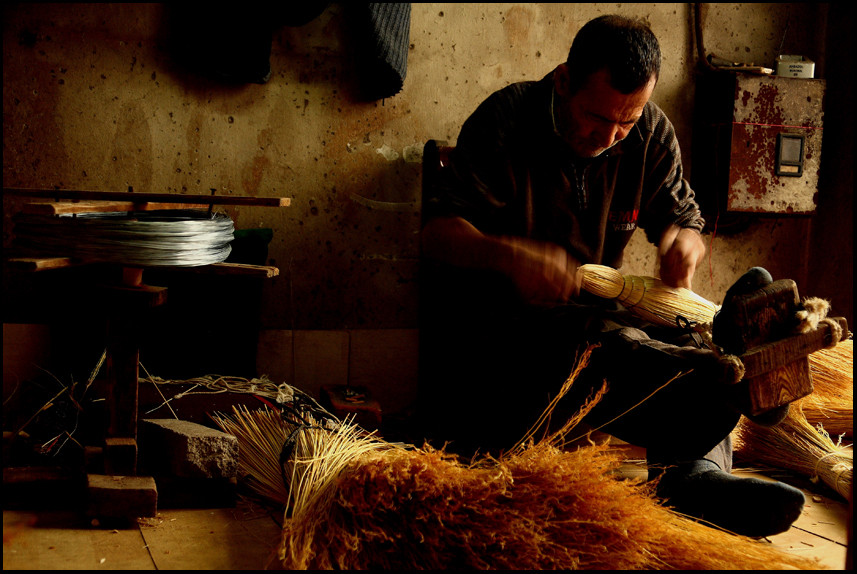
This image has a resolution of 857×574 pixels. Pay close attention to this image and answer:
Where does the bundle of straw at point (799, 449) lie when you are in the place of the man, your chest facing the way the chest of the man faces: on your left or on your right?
on your left

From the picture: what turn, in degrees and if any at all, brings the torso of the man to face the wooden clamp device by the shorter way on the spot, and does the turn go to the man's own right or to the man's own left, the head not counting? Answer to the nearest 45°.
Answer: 0° — they already face it

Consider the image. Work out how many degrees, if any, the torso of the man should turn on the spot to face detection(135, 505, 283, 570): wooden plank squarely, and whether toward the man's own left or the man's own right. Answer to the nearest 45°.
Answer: approximately 90° to the man's own right

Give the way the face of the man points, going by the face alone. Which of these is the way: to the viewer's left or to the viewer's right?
to the viewer's right

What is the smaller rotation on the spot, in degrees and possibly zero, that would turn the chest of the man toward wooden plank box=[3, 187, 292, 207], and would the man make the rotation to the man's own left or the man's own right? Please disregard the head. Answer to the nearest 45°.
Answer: approximately 90° to the man's own right

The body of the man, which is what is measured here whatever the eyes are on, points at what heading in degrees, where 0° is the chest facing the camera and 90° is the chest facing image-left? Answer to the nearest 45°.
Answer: approximately 315°

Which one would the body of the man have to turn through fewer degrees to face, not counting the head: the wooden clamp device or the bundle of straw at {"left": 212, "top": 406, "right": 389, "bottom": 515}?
the wooden clamp device

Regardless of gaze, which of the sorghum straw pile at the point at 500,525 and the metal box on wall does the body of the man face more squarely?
the sorghum straw pile

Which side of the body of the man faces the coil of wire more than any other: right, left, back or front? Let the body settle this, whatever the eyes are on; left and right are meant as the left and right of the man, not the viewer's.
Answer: right

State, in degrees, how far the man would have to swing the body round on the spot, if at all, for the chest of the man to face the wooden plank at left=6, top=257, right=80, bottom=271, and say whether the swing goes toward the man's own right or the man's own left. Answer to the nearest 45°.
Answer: approximately 90° to the man's own right

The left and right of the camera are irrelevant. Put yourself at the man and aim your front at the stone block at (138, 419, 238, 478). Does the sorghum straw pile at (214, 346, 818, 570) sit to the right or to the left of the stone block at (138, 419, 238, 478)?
left

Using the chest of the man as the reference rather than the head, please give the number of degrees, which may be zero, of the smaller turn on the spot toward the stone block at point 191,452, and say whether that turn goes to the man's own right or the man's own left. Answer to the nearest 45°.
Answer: approximately 90° to the man's own right

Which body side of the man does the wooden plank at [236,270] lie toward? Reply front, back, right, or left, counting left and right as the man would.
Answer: right
